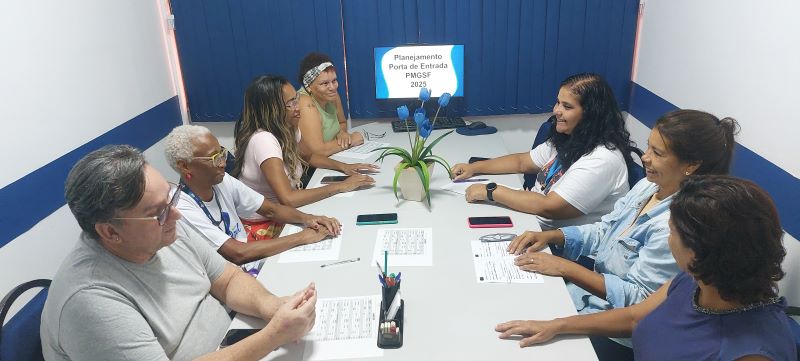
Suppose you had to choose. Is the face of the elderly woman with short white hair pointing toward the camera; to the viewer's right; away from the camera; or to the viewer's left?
to the viewer's right

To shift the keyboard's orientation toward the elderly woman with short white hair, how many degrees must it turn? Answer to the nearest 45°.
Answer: approximately 45° to its right

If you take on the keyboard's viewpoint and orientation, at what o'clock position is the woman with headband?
The woman with headband is roughly at 2 o'clock from the keyboard.

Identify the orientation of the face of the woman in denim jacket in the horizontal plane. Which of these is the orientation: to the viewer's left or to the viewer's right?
to the viewer's left

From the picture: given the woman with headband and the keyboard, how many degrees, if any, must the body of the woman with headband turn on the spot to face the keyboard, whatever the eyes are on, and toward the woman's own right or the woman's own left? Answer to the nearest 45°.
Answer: approximately 45° to the woman's own left

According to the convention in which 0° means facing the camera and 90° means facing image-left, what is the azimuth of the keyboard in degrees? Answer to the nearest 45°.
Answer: approximately 0°

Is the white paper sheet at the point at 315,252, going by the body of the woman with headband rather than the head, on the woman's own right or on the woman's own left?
on the woman's own right

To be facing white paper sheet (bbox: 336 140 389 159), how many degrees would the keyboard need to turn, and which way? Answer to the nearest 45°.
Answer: approximately 45° to its right

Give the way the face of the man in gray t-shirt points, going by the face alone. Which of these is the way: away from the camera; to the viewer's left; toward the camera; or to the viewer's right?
to the viewer's right

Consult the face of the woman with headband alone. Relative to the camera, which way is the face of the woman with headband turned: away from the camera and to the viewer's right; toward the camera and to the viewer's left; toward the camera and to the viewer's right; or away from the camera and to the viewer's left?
toward the camera and to the viewer's right

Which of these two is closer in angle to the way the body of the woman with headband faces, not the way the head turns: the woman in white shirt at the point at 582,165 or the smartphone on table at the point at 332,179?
the woman in white shirt
